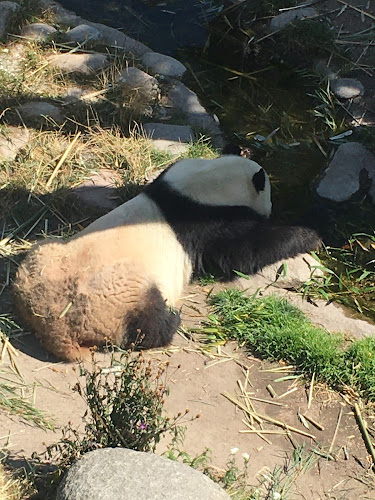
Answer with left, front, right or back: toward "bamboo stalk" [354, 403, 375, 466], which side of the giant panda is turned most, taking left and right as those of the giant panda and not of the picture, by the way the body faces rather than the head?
right

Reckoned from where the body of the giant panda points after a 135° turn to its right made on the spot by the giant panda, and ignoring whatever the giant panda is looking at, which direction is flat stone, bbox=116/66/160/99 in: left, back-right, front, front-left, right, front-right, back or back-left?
back

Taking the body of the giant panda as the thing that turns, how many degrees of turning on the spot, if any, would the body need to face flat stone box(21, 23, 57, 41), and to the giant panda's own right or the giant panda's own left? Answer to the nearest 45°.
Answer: approximately 45° to the giant panda's own left

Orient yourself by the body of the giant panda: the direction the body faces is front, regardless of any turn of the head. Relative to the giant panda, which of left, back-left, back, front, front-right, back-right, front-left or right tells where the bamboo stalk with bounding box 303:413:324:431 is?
right

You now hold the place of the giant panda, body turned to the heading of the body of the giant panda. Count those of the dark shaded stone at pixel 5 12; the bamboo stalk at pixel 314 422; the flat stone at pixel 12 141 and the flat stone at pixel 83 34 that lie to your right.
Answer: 1

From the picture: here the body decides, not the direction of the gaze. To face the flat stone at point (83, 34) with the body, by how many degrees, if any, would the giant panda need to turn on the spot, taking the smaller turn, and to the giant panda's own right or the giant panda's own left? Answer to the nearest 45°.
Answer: approximately 45° to the giant panda's own left

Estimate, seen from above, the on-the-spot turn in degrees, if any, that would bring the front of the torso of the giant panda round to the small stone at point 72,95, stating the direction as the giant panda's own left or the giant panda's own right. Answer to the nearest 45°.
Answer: approximately 45° to the giant panda's own left

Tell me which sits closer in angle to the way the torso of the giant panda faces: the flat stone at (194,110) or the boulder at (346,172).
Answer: the boulder

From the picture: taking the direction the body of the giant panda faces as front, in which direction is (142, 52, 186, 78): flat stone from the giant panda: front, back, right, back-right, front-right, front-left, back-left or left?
front-left

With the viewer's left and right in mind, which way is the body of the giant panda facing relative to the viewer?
facing away from the viewer and to the right of the viewer

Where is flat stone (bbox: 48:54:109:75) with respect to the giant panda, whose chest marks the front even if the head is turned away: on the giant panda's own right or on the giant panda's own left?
on the giant panda's own left

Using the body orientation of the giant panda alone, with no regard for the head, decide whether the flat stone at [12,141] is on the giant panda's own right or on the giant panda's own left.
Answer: on the giant panda's own left

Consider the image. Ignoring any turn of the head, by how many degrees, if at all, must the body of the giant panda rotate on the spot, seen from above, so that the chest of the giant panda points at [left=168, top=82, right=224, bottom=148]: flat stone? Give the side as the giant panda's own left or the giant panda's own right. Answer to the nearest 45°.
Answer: approximately 45° to the giant panda's own left
